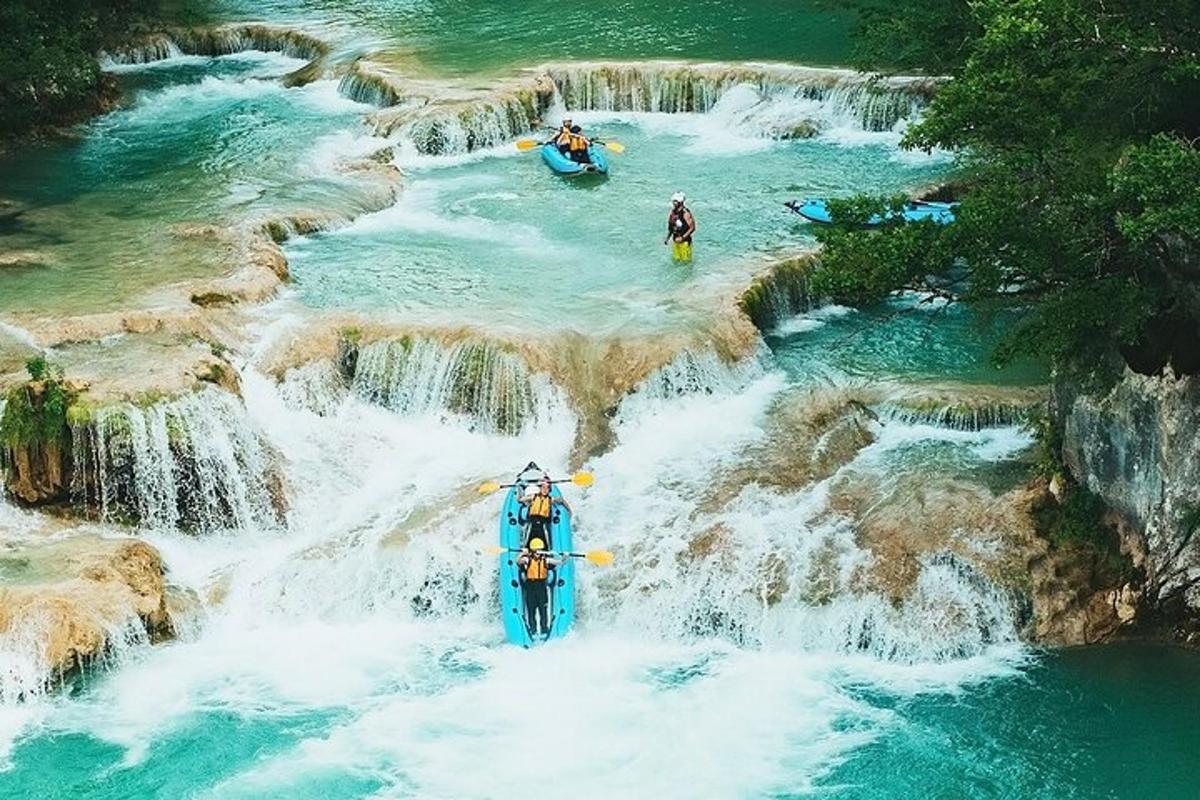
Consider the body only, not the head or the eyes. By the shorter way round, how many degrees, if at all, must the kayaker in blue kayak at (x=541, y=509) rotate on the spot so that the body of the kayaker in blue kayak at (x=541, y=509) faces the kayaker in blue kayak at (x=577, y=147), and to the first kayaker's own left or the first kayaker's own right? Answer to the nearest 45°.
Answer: approximately 180°

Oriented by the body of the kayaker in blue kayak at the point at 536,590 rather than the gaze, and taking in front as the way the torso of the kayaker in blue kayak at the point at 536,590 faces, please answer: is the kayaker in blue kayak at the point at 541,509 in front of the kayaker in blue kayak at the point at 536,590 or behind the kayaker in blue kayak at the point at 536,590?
behind

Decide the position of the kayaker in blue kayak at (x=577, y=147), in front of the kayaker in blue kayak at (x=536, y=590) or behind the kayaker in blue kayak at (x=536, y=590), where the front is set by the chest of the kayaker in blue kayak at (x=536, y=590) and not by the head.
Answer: behind

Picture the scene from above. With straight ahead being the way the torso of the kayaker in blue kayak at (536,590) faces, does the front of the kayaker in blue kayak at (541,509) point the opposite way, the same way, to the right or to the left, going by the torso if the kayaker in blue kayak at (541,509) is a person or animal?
the same way

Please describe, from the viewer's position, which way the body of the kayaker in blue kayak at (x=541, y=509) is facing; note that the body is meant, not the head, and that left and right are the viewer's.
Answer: facing the viewer

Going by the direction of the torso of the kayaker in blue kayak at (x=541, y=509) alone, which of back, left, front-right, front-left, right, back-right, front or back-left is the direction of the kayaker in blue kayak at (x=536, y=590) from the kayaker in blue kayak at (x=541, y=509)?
front

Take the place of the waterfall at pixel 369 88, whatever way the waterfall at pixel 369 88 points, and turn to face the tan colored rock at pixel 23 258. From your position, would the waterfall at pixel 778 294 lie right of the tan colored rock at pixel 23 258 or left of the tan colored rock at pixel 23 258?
left

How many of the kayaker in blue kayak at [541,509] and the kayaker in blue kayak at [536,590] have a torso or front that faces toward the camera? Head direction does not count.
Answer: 2

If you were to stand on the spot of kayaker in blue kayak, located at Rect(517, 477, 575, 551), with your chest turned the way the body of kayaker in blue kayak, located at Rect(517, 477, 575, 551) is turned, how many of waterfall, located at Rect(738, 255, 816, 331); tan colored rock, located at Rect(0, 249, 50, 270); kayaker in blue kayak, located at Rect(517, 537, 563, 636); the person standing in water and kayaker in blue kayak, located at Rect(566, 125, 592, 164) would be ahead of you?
1

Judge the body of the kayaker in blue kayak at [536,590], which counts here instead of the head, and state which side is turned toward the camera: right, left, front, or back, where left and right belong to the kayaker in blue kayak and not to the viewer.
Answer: front

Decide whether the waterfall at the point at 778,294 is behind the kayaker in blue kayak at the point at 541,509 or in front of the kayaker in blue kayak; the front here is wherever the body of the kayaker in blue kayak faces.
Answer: behind

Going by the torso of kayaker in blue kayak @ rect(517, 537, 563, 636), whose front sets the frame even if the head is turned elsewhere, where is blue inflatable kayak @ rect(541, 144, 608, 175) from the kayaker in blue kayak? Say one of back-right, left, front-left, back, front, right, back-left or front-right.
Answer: back

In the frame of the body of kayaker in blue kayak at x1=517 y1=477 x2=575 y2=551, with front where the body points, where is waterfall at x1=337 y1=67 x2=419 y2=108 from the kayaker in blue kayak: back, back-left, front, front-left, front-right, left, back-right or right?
back

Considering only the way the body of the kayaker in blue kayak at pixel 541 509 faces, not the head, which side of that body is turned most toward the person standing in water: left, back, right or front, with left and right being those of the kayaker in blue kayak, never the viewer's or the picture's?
back

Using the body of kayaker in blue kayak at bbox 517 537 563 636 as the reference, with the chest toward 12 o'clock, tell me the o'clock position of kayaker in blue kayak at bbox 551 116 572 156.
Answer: kayaker in blue kayak at bbox 551 116 572 156 is roughly at 6 o'clock from kayaker in blue kayak at bbox 517 537 563 636.

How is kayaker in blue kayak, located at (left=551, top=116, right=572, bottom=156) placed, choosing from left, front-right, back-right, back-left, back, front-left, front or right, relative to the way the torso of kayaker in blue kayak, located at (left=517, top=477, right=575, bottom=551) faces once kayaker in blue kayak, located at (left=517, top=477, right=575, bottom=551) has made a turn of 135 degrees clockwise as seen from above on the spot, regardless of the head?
front-right

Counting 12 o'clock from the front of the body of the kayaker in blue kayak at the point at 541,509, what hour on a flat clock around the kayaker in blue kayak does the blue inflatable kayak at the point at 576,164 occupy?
The blue inflatable kayak is roughly at 6 o'clock from the kayaker in blue kayak.

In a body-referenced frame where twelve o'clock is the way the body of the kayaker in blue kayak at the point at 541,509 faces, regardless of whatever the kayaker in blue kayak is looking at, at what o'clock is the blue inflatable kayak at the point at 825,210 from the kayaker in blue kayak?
The blue inflatable kayak is roughly at 7 o'clock from the kayaker in blue kayak.
